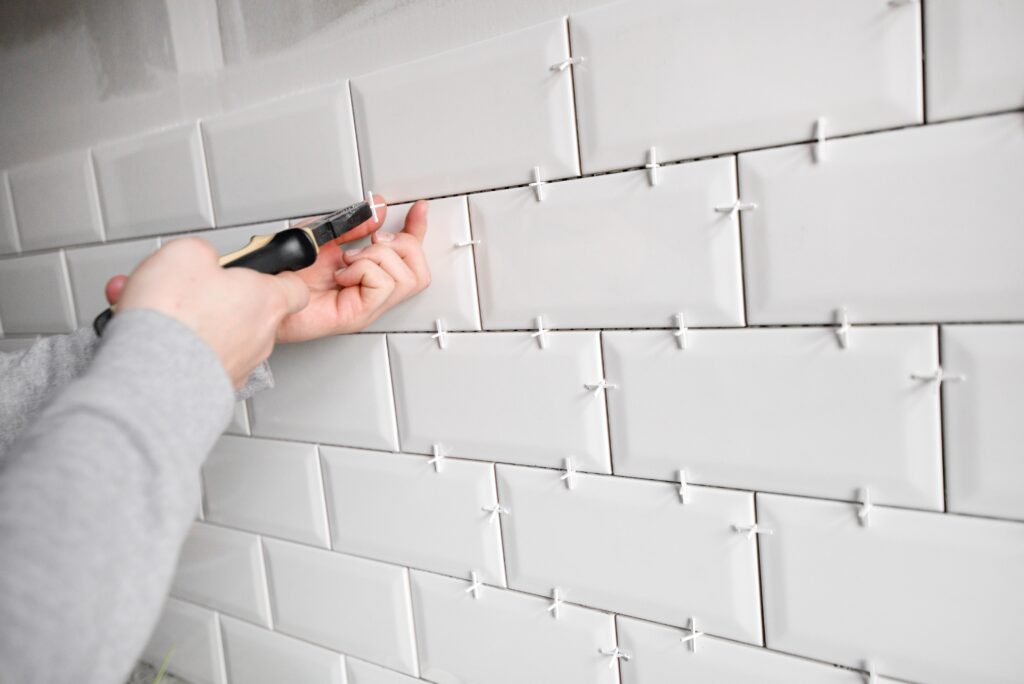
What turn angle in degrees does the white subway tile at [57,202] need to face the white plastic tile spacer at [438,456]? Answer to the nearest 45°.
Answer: approximately 90° to its left

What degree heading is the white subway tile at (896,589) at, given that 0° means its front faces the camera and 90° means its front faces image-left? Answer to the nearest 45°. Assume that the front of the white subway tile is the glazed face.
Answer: approximately 45°

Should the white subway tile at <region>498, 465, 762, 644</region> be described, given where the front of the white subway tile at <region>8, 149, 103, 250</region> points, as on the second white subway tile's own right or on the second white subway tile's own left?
on the second white subway tile's own left

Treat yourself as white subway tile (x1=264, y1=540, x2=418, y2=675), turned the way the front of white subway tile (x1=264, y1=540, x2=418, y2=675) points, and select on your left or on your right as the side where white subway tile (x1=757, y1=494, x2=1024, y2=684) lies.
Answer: on your left

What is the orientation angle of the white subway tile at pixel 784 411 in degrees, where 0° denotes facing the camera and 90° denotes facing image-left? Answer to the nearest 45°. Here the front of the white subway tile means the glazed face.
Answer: approximately 45°

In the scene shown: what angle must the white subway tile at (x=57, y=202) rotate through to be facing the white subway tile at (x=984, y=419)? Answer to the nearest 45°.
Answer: approximately 90° to its left
